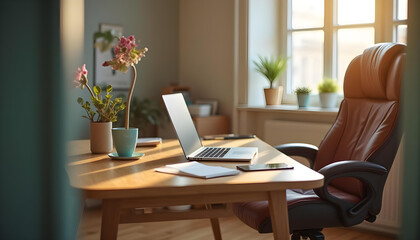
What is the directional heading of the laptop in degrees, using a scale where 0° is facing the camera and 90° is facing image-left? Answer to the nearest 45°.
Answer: approximately 270°

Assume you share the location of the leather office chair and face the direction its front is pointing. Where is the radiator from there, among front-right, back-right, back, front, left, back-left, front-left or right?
back-right

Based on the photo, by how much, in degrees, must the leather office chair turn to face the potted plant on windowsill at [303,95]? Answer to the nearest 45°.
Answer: approximately 135° to its right

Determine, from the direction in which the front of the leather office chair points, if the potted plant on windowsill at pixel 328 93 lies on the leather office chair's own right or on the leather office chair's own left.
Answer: on the leather office chair's own right

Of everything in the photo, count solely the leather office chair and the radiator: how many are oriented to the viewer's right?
0

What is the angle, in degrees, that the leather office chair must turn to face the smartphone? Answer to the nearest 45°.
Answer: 0° — it already faces it

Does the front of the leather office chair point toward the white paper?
yes

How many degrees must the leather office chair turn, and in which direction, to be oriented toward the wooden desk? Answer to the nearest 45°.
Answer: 0° — it already faces it

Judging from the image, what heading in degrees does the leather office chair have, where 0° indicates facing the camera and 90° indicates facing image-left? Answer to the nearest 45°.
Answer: approximately 45°

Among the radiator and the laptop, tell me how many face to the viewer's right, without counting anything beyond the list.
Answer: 1

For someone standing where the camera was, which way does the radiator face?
facing the viewer and to the left of the viewer

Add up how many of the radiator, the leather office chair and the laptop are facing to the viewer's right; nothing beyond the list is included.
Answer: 1
